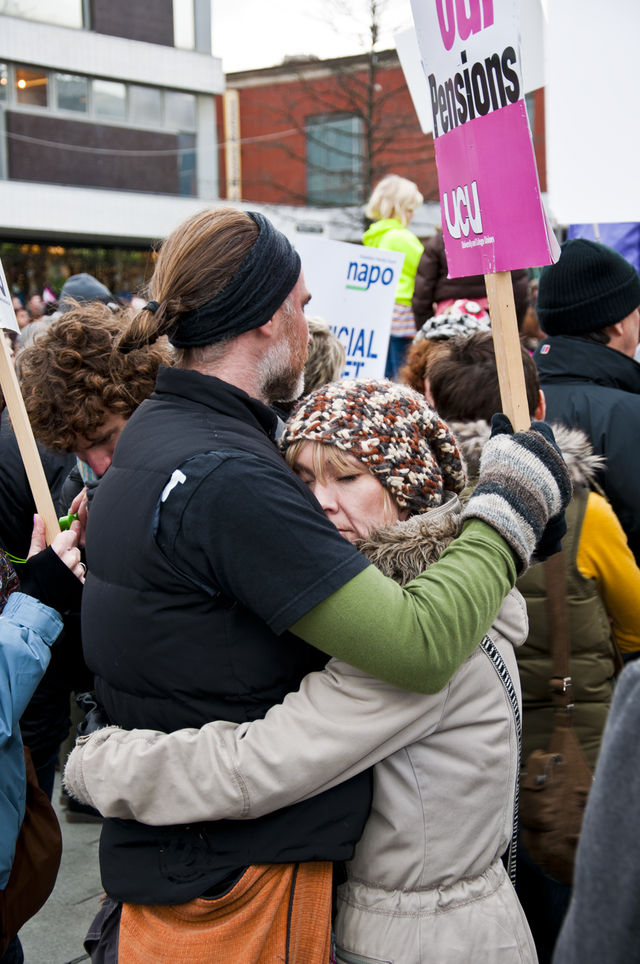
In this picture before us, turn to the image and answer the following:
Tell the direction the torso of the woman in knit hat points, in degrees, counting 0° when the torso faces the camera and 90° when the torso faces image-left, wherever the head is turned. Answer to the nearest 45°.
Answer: approximately 90°

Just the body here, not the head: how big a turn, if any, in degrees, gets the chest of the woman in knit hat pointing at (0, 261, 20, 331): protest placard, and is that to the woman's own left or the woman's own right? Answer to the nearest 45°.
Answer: approximately 45° to the woman's own right
